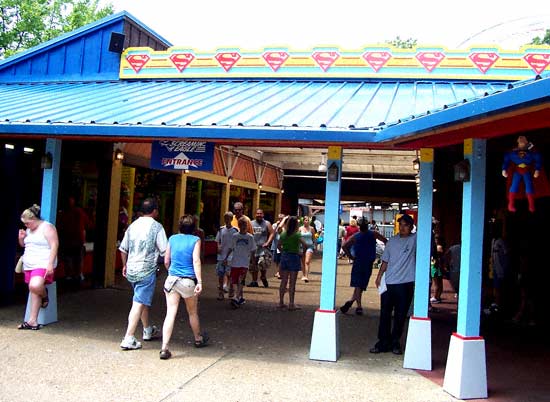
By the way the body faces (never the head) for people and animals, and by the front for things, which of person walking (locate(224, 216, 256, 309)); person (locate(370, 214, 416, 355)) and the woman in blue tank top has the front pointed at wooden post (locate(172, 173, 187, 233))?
the woman in blue tank top

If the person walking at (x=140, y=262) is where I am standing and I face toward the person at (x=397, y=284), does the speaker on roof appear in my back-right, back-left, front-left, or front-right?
back-left

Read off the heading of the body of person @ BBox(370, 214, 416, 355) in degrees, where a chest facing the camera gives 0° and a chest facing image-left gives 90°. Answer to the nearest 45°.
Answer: approximately 45°

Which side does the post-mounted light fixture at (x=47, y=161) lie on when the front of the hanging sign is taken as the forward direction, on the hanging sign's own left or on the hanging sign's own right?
on the hanging sign's own right

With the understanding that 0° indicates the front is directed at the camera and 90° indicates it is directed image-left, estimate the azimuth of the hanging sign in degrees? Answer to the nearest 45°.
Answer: approximately 0°

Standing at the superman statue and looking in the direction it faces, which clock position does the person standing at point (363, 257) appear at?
The person standing is roughly at 5 o'clock from the superman statue.

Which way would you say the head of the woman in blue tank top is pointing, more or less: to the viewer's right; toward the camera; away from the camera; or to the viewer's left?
away from the camera

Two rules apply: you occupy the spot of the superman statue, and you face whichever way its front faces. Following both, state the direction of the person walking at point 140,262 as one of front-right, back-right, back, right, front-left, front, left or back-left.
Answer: right

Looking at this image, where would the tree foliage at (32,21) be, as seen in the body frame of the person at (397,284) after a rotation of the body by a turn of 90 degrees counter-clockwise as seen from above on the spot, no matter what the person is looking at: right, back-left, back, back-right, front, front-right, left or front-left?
back

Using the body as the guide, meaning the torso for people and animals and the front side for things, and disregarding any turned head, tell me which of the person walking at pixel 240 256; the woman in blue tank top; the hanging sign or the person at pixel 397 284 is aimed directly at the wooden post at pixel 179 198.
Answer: the woman in blue tank top

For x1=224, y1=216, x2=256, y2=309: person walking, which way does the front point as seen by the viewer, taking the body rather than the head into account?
toward the camera

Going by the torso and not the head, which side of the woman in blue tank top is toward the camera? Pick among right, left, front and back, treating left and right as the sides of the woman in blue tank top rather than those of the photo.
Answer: back

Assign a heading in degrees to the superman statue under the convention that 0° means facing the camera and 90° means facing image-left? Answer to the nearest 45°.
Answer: approximately 0°
